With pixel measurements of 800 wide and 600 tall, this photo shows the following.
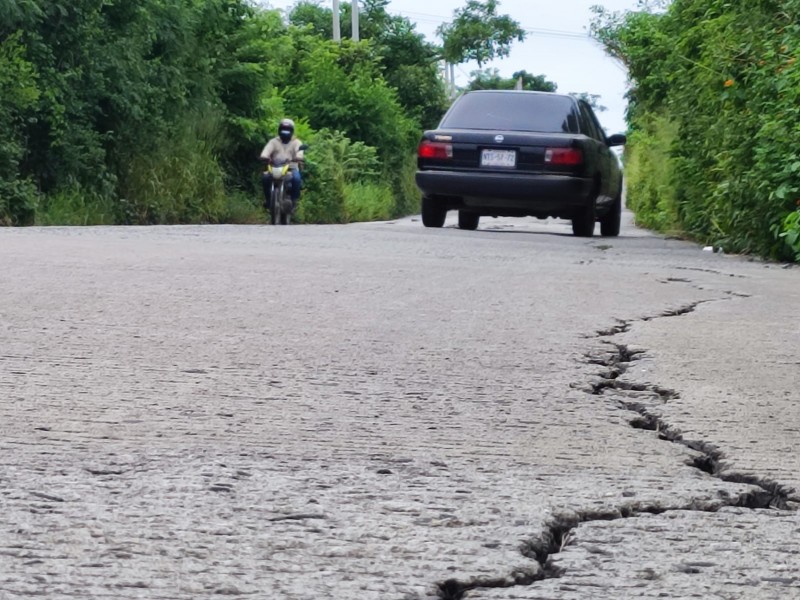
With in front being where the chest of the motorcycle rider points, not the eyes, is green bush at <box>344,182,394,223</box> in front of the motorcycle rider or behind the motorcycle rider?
behind

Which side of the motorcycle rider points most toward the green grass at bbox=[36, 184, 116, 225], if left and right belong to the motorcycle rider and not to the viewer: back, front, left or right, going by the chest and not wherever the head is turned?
right

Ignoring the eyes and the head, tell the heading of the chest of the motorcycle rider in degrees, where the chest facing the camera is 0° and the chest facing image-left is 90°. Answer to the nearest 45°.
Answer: approximately 0°
